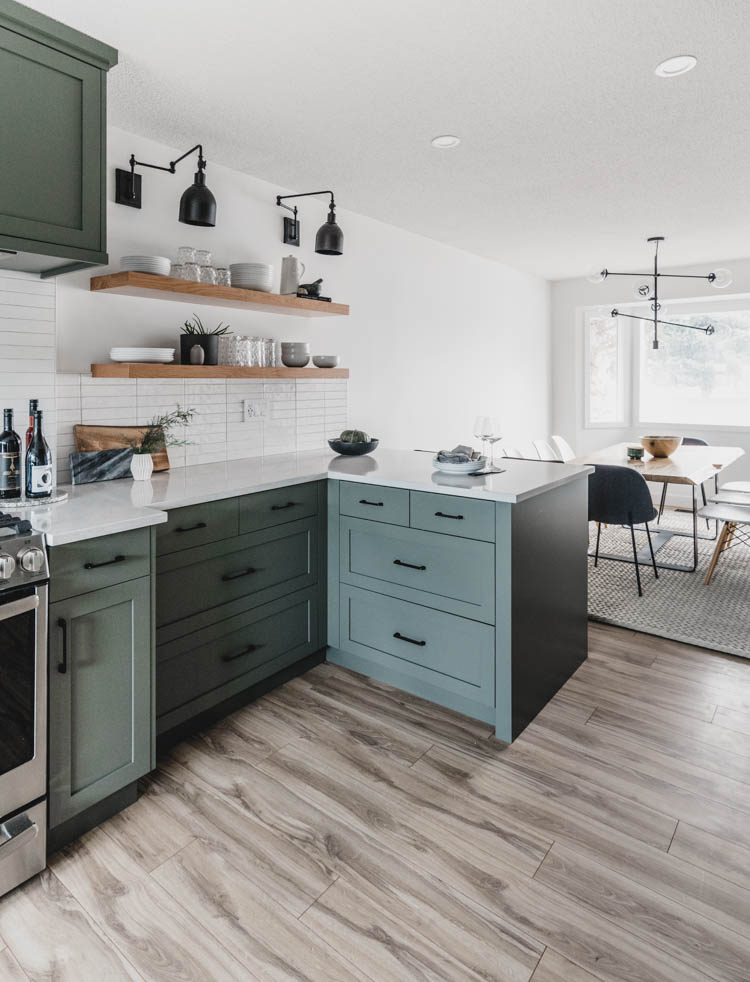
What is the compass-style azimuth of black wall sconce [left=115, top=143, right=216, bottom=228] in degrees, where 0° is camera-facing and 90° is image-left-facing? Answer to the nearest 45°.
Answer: approximately 315°

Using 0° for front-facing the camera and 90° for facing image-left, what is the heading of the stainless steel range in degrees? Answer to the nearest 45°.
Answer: approximately 315°

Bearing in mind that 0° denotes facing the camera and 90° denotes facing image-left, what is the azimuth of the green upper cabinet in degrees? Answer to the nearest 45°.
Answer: approximately 315°
